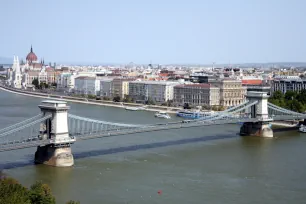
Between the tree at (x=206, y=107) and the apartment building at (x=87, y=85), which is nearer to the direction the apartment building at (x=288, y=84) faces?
the tree

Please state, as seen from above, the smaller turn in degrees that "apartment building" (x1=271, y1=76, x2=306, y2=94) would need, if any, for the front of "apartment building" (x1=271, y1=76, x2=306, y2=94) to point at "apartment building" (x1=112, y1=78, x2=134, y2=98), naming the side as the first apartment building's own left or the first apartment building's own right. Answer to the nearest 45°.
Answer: approximately 45° to the first apartment building's own right

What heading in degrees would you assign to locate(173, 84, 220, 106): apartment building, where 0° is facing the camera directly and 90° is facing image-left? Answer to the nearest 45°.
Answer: approximately 45°

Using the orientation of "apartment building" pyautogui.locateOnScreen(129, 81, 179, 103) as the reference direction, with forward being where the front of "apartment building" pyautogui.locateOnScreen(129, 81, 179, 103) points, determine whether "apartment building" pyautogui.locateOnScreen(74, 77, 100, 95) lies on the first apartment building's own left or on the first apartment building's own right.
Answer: on the first apartment building's own right

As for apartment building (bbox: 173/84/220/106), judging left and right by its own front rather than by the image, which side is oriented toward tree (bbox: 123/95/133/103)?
right

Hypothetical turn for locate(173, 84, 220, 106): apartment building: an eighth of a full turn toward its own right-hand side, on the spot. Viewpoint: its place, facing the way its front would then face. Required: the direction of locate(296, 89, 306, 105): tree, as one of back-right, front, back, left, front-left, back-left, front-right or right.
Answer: back-left
